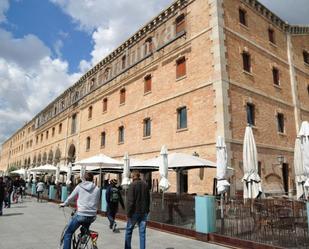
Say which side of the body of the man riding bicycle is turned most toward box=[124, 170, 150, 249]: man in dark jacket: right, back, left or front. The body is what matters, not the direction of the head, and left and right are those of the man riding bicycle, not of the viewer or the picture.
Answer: right

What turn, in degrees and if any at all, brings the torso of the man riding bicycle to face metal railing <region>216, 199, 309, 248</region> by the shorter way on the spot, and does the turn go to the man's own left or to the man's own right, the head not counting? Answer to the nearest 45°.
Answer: approximately 135° to the man's own right

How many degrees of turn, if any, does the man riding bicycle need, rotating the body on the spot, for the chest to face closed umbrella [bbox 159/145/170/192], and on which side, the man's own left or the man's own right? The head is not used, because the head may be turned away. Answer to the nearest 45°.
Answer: approximately 90° to the man's own right

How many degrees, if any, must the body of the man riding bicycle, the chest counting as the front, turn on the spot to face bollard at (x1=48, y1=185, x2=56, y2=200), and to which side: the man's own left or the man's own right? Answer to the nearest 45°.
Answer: approximately 45° to the man's own right

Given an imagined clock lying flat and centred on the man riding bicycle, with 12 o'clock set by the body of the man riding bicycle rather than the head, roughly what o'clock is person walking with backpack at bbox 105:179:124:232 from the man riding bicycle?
The person walking with backpack is roughly at 2 o'clock from the man riding bicycle.

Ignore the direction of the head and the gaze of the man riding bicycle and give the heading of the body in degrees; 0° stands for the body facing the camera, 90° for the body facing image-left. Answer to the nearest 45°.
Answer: approximately 135°

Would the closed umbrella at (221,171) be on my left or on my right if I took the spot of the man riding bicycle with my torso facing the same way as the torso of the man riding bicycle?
on my right
